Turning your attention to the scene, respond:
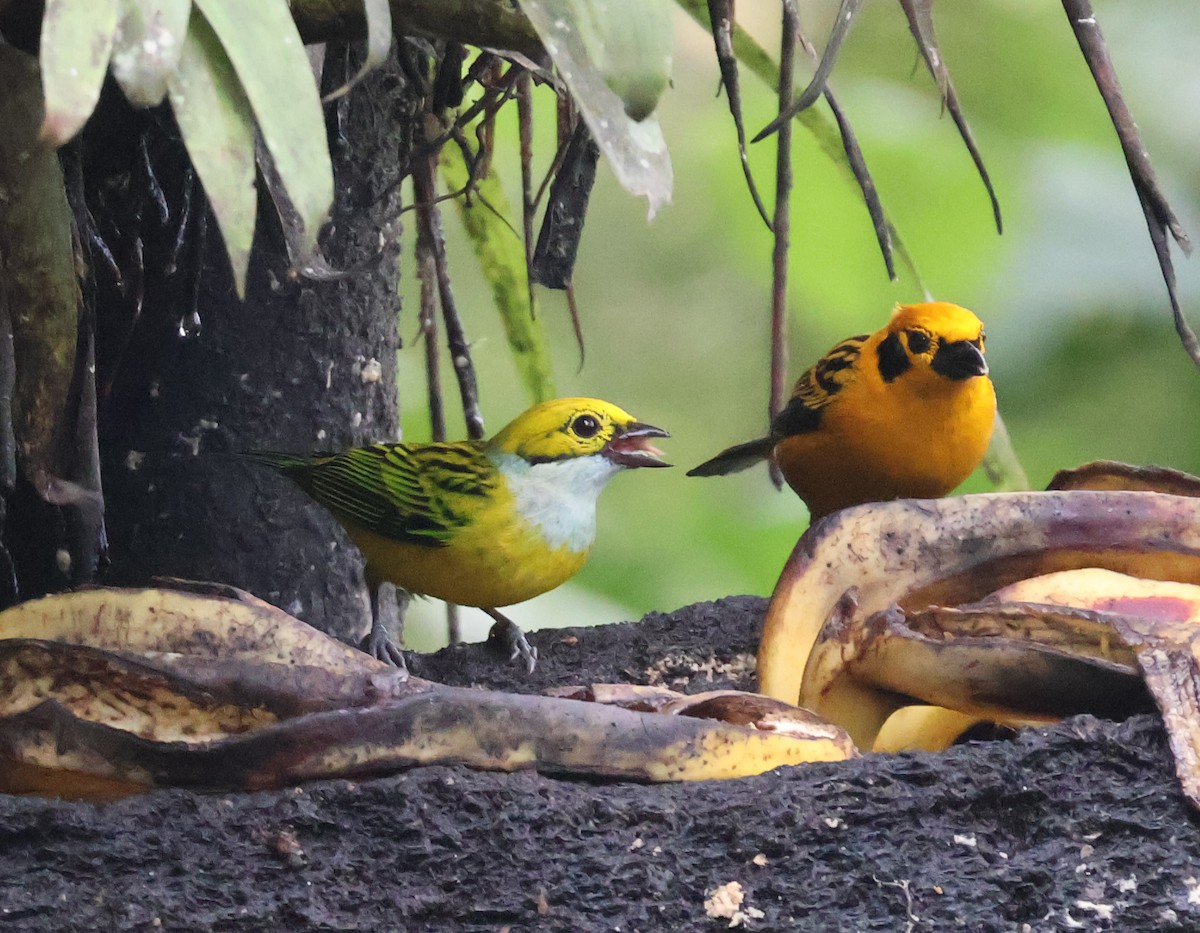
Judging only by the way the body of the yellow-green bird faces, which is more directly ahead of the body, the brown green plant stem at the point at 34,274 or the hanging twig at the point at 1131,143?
the hanging twig

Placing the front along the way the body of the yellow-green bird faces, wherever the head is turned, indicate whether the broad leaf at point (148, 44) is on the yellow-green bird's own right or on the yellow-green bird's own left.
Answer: on the yellow-green bird's own right

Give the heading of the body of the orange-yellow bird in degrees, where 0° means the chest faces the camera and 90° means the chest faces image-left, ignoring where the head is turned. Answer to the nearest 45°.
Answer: approximately 315°

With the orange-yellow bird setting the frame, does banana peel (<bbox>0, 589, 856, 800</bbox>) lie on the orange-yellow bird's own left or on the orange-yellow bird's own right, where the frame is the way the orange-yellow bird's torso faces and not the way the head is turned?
on the orange-yellow bird's own right

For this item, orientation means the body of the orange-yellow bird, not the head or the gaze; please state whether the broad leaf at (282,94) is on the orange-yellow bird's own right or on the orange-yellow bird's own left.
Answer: on the orange-yellow bird's own right

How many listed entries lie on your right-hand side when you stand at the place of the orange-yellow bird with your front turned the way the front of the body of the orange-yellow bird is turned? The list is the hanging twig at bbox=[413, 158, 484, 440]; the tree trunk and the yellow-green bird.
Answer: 3

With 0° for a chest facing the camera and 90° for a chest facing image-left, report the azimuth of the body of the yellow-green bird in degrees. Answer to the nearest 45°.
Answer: approximately 270°

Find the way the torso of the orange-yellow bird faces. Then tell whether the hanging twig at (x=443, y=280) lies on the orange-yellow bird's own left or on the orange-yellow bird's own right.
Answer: on the orange-yellow bird's own right
